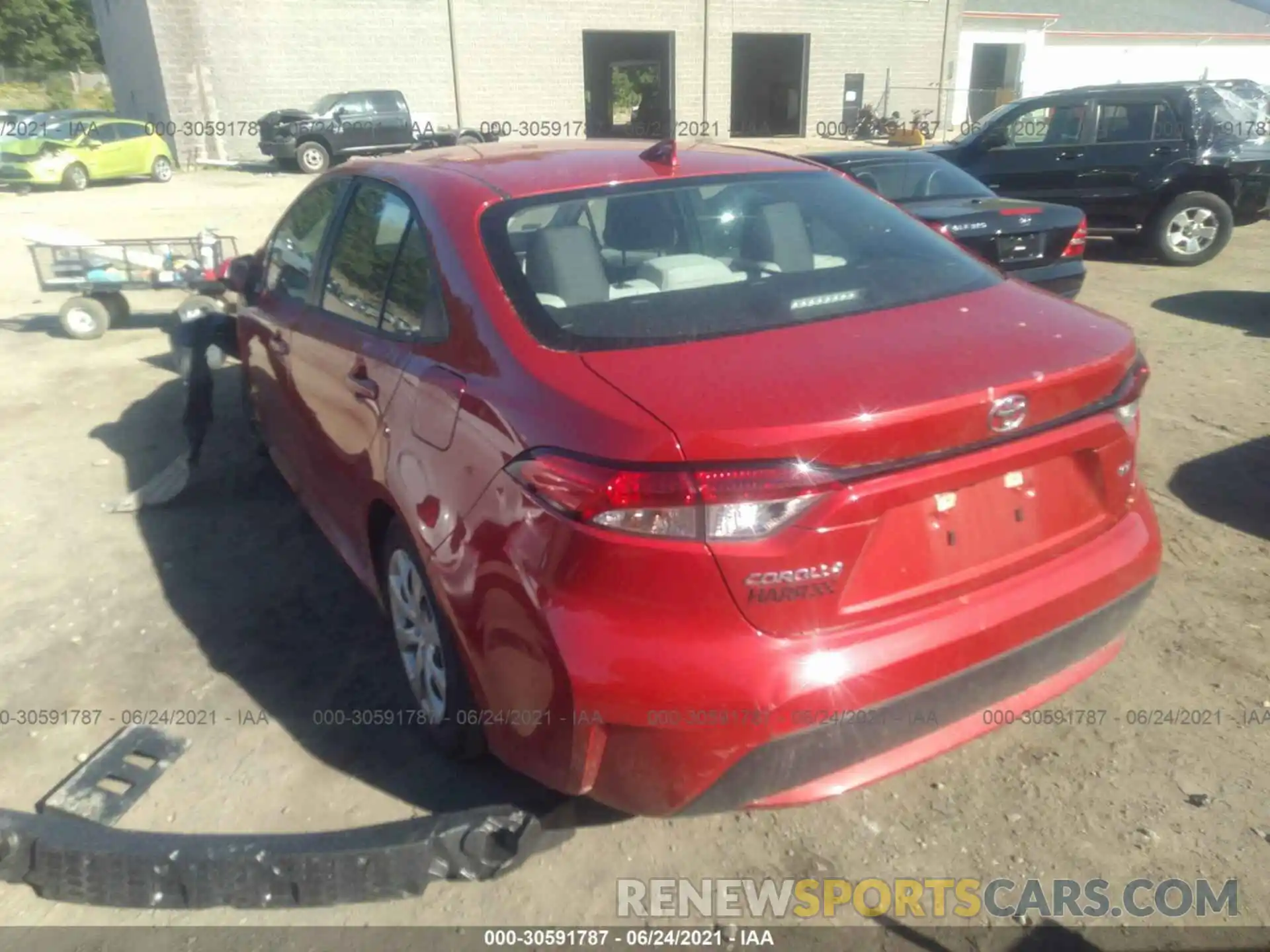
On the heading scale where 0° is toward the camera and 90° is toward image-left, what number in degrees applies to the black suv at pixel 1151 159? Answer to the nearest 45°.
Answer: approximately 90°

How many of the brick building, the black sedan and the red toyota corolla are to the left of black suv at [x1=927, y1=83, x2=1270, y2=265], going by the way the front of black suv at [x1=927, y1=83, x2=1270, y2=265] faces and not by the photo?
2

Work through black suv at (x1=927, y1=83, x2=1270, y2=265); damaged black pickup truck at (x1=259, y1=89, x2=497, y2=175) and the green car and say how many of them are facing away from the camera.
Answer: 0

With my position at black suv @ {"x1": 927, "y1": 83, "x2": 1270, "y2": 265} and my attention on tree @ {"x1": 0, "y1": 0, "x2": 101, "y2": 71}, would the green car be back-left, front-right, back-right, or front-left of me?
front-left

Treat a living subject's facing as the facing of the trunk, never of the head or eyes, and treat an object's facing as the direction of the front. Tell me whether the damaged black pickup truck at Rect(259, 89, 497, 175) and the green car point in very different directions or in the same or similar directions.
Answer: same or similar directions

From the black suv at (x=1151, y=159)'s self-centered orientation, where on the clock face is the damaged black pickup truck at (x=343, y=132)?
the damaged black pickup truck at (x=343, y=132) is roughly at 1 o'clock from the black suv at (x=1151, y=159).

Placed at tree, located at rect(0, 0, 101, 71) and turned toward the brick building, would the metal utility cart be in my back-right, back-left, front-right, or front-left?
front-right

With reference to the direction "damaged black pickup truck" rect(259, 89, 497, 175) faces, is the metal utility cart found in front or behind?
in front

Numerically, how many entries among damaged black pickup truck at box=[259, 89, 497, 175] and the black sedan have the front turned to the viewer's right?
0

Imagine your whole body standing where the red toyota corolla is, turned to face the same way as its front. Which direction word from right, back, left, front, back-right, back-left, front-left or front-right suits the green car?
front

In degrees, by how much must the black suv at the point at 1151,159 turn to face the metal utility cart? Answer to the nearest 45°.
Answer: approximately 45° to its left

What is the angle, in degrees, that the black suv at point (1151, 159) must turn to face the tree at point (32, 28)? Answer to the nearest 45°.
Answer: approximately 45° to its right

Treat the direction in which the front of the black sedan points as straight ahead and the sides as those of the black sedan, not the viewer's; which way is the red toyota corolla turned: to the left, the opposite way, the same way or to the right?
the same way

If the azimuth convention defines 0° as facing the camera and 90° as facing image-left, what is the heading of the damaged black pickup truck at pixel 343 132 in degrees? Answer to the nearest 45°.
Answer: approximately 45°

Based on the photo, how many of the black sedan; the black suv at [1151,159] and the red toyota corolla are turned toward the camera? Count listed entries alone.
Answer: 0
